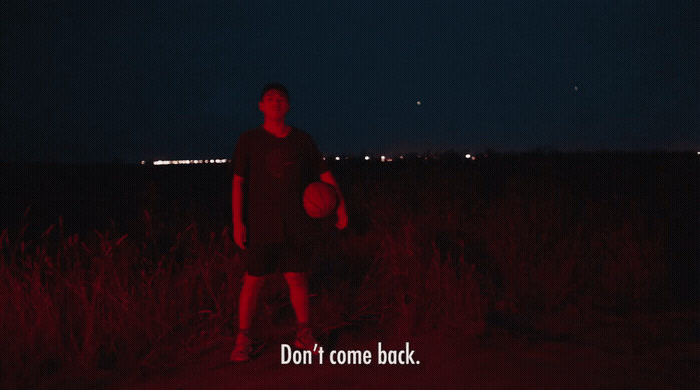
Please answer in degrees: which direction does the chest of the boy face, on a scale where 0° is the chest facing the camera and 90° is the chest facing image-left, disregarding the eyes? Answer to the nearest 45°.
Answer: approximately 0°
